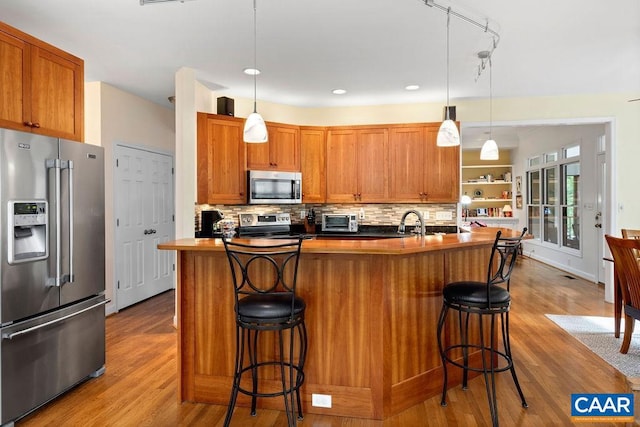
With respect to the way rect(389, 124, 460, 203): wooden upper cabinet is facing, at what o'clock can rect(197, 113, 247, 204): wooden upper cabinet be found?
rect(197, 113, 247, 204): wooden upper cabinet is roughly at 2 o'clock from rect(389, 124, 460, 203): wooden upper cabinet.

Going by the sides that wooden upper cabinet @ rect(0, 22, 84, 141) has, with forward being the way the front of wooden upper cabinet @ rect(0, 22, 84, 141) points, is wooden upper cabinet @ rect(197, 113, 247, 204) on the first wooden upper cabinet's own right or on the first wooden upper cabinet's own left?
on the first wooden upper cabinet's own left

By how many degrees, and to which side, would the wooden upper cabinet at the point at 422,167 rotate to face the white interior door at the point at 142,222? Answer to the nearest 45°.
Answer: approximately 90° to its right

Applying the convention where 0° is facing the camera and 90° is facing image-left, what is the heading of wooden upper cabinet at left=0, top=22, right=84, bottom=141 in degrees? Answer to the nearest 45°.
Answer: approximately 315°

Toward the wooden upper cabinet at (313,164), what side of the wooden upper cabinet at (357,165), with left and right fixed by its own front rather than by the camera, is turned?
right

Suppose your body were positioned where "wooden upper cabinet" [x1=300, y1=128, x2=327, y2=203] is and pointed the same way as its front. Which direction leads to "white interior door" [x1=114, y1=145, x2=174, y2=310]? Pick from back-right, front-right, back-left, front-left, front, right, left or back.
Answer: right

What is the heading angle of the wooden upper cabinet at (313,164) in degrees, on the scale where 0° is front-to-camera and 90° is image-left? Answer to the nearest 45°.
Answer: approximately 0°

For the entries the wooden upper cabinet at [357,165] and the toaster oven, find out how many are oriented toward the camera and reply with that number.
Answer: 2

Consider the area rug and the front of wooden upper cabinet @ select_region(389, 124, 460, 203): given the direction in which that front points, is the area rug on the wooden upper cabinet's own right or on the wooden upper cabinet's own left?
on the wooden upper cabinet's own left

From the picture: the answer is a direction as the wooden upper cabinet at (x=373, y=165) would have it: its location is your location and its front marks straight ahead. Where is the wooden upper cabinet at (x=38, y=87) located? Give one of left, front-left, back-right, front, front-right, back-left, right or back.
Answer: front-right

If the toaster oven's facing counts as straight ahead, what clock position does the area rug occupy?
The area rug is roughly at 10 o'clock from the toaster oven.

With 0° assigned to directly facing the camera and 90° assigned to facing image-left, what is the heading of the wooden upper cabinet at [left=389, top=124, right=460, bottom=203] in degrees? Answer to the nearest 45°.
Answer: approximately 0°

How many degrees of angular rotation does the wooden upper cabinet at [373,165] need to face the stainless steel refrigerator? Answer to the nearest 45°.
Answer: approximately 45° to its right

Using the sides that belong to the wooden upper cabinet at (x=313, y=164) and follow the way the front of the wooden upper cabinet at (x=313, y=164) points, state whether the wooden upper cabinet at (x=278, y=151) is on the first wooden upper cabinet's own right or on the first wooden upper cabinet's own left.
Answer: on the first wooden upper cabinet's own right
